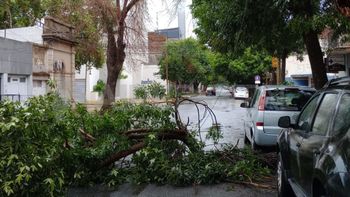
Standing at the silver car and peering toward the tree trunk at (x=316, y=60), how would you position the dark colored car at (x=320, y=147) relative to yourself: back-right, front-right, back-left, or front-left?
back-right

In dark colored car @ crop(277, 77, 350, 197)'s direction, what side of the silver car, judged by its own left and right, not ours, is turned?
back

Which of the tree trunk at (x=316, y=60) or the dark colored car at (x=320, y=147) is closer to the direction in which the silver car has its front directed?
the tree trunk

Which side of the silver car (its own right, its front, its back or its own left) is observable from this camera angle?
back

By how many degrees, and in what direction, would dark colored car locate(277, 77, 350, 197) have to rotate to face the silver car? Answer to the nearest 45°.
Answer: approximately 45° to its right

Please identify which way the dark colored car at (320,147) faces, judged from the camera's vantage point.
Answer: facing away from the viewer and to the left of the viewer

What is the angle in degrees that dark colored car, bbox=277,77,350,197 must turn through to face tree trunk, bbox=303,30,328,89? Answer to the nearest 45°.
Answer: approximately 45° to its right

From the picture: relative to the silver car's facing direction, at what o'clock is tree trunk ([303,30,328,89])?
The tree trunk is roughly at 1 o'clock from the silver car.
